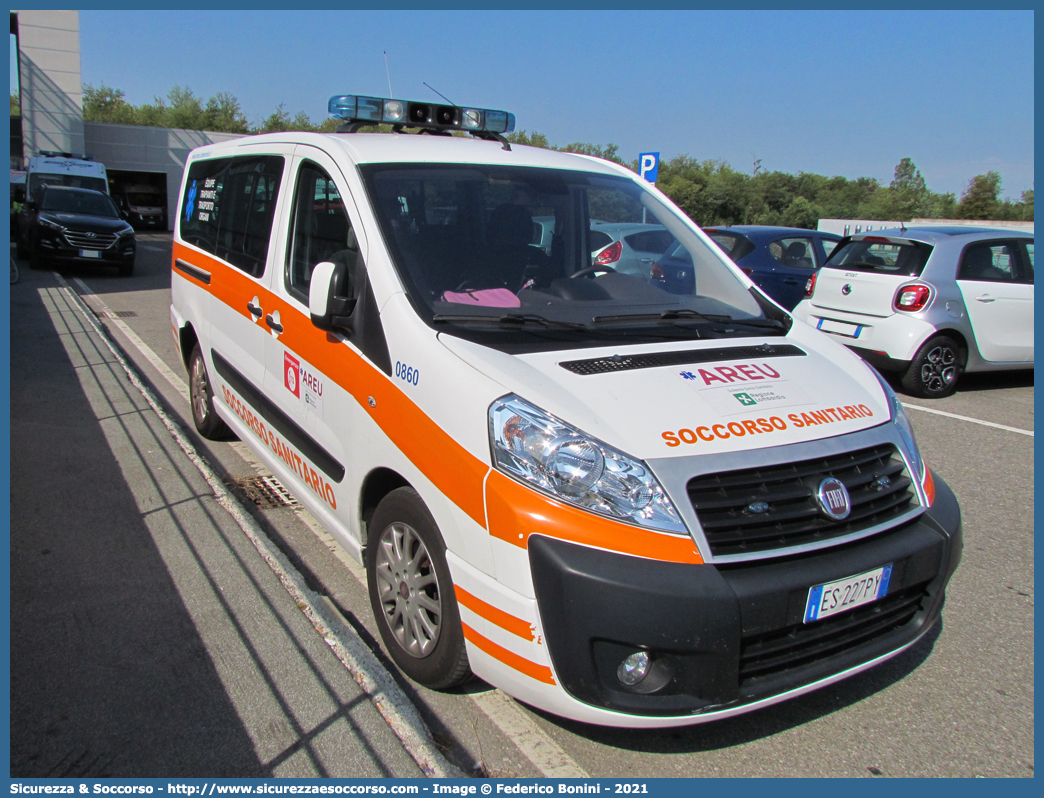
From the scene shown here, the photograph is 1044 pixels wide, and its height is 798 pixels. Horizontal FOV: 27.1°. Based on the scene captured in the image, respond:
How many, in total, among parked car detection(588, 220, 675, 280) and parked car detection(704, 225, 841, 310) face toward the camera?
0

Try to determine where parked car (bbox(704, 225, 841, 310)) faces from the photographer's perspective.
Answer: facing away from the viewer and to the right of the viewer

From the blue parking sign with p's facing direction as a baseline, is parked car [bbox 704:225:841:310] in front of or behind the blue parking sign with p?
in front

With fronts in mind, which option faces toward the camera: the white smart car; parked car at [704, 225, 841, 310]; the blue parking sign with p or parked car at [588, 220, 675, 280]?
the blue parking sign with p

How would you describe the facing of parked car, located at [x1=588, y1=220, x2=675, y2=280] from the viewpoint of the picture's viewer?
facing away from the viewer and to the right of the viewer

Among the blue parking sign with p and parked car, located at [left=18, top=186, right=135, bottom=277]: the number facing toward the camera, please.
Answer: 2

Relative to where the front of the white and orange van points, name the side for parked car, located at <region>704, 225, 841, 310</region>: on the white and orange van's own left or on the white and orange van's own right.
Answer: on the white and orange van's own left

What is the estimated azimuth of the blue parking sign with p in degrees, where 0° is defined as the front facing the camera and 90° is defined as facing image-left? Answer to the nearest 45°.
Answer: approximately 0°
